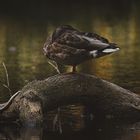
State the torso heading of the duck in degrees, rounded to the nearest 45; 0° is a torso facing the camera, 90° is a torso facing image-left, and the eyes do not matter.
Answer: approximately 90°
